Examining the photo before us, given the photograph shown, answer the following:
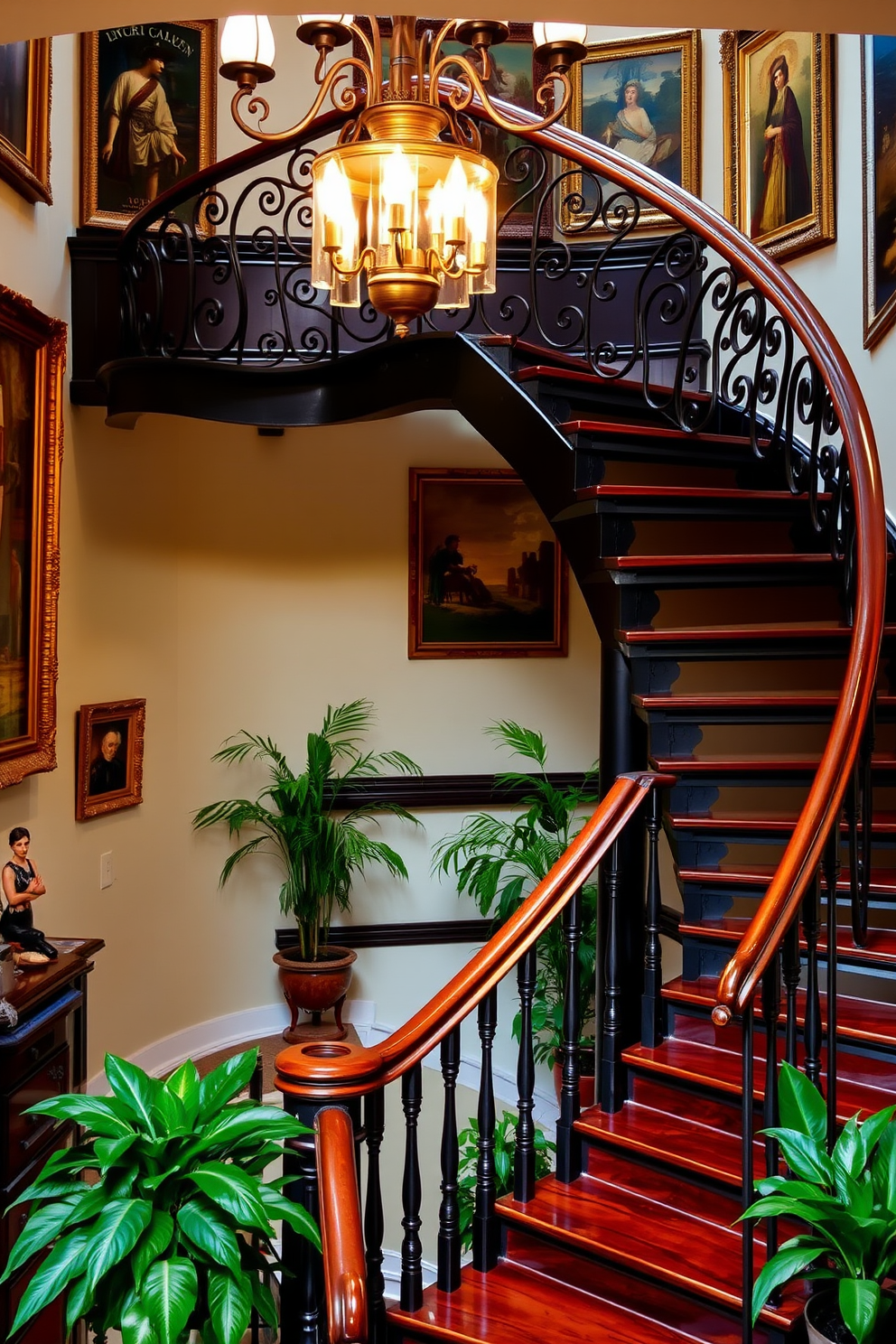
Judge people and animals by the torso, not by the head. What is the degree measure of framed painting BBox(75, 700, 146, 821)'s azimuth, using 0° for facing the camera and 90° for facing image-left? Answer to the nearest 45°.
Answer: approximately 315°

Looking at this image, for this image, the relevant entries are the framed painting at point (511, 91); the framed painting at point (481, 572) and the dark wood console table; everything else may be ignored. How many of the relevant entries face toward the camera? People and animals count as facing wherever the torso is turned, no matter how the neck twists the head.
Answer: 2

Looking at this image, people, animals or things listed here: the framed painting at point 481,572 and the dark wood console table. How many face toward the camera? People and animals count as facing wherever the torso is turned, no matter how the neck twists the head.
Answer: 1

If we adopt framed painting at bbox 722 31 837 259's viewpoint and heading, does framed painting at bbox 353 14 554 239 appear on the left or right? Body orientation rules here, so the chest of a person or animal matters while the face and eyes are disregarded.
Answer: on its right

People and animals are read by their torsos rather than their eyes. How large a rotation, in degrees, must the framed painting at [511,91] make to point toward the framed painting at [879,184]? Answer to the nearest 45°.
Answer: approximately 45° to its left

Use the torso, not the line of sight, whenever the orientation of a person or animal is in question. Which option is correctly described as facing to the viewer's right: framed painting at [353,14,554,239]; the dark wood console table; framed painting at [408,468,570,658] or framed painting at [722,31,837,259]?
the dark wood console table

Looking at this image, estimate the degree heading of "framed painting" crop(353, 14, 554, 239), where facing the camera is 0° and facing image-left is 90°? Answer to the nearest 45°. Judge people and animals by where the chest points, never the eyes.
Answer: approximately 0°

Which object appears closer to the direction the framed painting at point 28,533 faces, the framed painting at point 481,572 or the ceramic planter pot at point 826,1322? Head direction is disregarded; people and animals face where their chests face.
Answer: the ceramic planter pot

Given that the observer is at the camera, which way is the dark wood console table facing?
facing to the right of the viewer

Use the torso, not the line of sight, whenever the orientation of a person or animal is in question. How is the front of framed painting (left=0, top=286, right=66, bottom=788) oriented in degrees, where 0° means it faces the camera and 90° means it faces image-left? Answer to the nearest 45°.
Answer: approximately 315°

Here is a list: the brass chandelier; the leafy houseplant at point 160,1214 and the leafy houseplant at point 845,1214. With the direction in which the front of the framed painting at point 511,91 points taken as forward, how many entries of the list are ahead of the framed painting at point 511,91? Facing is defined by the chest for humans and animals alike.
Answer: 3
